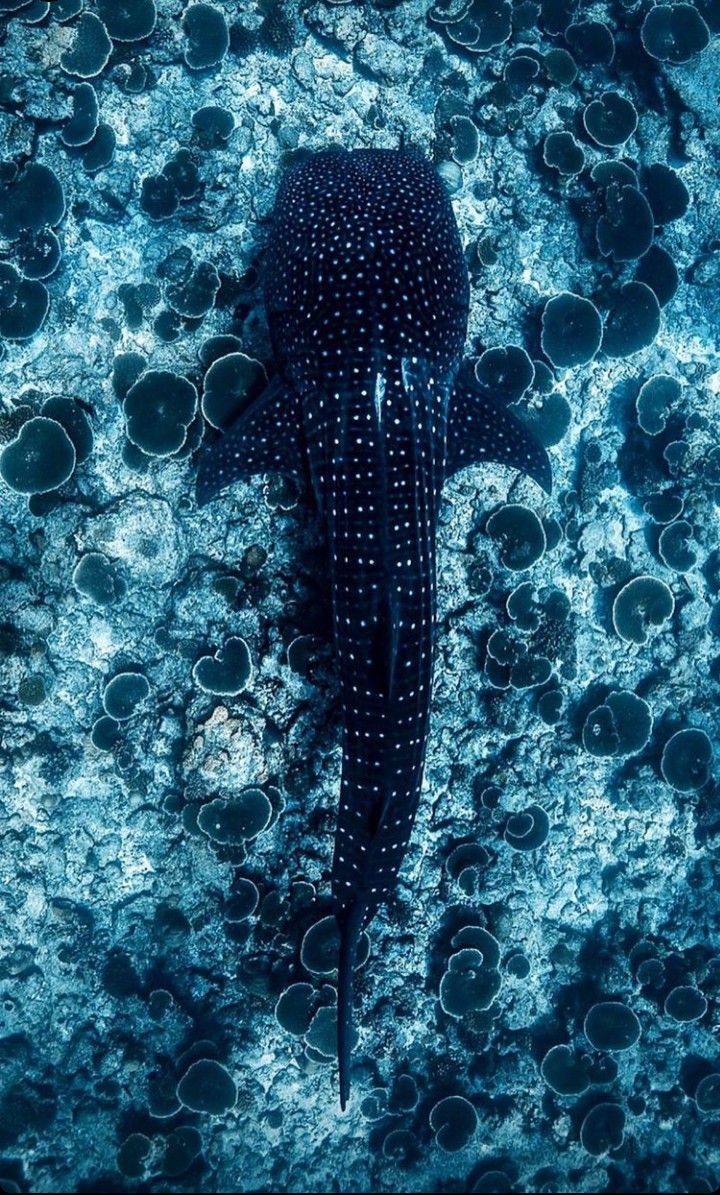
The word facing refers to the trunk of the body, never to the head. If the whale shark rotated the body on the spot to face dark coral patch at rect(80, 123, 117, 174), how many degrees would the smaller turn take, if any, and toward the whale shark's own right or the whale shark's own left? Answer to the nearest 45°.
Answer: approximately 45° to the whale shark's own left

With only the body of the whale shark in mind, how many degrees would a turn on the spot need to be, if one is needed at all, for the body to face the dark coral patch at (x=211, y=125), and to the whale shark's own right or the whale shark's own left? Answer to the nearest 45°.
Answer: approximately 45° to the whale shark's own left

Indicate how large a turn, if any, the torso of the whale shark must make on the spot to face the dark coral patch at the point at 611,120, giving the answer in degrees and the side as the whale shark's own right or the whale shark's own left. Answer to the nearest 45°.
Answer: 0° — it already faces it

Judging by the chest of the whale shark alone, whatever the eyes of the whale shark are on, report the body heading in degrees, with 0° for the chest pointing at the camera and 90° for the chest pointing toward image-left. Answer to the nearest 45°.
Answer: approximately 180°
